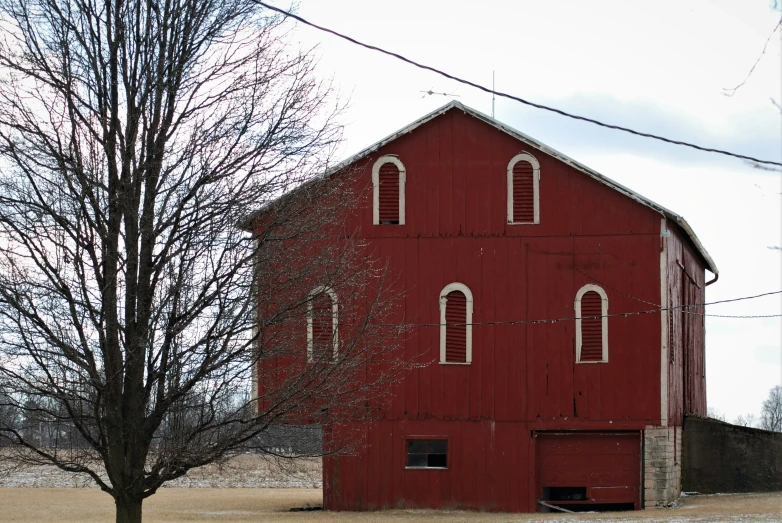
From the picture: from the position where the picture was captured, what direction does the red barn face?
facing the viewer
